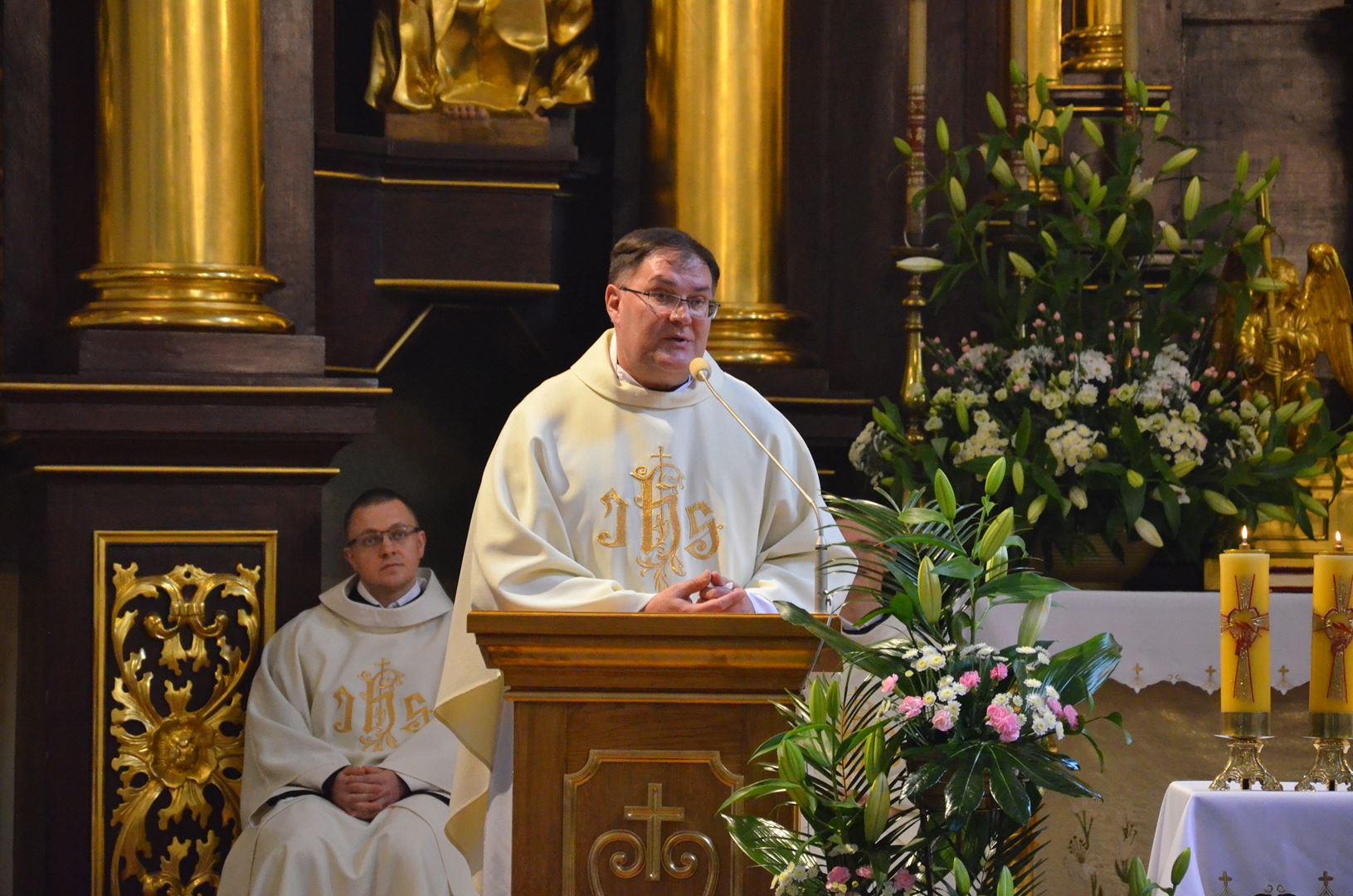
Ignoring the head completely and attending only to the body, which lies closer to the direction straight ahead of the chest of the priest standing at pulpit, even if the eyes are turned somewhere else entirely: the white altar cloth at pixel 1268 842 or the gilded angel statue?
the white altar cloth

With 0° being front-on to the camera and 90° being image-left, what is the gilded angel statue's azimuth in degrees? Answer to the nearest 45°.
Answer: approximately 45°

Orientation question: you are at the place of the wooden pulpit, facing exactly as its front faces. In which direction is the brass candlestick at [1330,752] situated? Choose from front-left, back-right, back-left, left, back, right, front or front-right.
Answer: left

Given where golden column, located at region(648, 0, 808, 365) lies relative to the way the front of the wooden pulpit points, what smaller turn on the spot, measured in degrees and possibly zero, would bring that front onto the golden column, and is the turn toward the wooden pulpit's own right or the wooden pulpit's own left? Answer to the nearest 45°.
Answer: approximately 180°

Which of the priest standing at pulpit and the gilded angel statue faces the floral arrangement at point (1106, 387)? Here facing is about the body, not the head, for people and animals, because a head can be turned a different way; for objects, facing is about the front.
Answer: the gilded angel statue

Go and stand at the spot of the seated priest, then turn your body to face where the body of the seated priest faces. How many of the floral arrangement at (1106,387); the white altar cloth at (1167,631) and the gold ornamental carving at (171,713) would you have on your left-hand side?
2

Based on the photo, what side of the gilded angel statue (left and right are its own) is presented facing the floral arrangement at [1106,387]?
front

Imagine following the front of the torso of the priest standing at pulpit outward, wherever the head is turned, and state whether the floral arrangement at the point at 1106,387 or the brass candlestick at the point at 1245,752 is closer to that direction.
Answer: the brass candlestick

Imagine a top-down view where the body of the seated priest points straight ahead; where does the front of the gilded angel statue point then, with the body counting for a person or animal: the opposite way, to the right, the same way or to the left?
to the right

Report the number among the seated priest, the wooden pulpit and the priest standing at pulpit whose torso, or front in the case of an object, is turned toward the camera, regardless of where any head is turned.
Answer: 3

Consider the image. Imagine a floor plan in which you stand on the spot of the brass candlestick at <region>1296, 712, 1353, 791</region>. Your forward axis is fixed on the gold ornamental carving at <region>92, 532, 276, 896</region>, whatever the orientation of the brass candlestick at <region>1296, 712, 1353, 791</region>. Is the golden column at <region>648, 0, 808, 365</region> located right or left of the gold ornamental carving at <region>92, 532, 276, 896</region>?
right

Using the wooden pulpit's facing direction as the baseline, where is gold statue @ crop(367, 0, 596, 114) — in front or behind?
behind

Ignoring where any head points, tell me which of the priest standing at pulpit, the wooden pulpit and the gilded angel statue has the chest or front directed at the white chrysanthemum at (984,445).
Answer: the gilded angel statue

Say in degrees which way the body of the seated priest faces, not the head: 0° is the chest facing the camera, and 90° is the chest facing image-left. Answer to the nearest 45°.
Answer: approximately 0°

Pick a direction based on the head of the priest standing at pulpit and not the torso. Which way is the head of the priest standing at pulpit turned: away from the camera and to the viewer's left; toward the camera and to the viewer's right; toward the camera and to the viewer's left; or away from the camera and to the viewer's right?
toward the camera and to the viewer's right

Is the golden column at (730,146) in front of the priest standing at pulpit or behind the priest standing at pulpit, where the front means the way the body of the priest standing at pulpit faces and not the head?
behind
